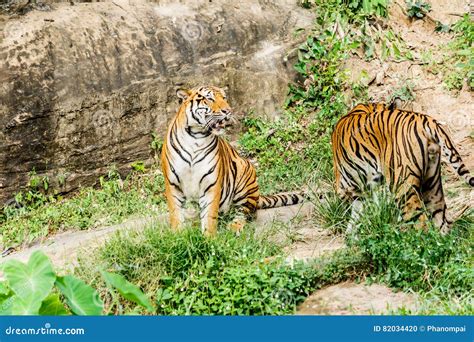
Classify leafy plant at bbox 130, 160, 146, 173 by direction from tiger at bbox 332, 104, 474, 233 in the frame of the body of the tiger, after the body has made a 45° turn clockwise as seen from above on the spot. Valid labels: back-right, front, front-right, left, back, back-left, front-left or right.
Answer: front-left

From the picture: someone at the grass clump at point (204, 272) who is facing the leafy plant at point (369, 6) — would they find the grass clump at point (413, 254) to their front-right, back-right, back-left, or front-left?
front-right

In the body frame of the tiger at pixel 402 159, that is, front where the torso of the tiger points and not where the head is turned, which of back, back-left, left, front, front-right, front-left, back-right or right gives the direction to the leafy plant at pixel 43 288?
left

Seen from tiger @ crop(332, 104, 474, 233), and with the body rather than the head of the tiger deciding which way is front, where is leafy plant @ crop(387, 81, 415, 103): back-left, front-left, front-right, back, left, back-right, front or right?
front-right

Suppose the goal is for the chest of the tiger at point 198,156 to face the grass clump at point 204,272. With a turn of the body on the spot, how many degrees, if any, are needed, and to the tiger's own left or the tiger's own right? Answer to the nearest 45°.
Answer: approximately 45° to the tiger's own left

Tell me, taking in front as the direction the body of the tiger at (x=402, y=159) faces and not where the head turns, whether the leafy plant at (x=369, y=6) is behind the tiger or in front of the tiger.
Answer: in front

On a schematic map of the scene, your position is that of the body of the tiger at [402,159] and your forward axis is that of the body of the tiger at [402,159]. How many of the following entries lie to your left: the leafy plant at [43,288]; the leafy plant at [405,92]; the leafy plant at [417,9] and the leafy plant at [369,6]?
1

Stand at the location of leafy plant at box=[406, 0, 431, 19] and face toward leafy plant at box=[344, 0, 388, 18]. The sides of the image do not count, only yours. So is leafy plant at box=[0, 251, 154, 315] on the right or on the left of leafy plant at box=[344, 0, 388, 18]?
left

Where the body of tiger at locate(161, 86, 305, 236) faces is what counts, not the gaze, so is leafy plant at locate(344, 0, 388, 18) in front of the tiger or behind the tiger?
behind

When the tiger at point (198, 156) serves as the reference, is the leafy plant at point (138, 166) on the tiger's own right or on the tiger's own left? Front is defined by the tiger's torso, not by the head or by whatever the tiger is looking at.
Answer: on the tiger's own right

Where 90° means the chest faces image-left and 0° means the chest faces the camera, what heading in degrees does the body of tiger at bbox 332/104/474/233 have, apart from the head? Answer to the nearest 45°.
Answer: approximately 135°

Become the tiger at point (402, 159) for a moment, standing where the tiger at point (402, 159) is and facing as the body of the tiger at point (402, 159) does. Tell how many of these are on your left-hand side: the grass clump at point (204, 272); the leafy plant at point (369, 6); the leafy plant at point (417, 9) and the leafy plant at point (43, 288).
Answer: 2

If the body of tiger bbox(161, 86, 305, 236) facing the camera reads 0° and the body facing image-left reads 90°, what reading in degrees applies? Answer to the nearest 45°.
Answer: approximately 45°

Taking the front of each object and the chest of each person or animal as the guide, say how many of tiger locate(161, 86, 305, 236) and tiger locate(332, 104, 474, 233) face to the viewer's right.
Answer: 0

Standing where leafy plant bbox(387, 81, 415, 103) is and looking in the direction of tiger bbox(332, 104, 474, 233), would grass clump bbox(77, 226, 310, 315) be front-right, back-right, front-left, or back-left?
front-right

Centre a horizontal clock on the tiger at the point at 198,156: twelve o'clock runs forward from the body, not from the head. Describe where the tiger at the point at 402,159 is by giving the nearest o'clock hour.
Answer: the tiger at the point at 402,159 is roughly at 8 o'clock from the tiger at the point at 198,156.

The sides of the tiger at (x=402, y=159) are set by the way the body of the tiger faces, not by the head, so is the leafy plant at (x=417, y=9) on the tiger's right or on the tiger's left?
on the tiger's right

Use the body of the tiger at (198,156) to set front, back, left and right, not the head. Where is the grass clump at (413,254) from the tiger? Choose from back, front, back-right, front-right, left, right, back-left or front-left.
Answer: left
